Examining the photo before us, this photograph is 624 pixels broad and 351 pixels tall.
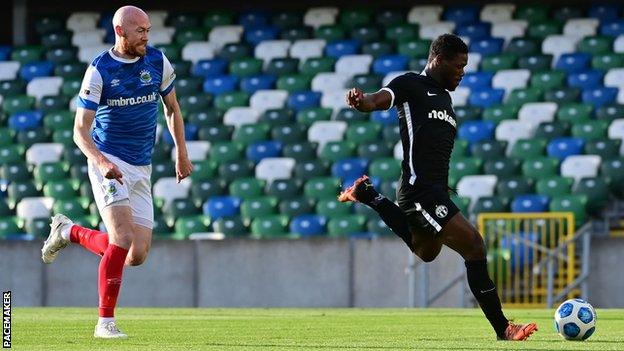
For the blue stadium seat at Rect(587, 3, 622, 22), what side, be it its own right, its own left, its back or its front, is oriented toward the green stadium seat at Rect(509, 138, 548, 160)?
front

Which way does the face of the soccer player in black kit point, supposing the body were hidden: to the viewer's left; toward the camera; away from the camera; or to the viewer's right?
to the viewer's right

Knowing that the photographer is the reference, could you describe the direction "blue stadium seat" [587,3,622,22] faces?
facing the viewer

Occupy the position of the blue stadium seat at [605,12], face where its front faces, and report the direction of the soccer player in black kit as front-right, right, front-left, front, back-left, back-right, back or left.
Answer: front

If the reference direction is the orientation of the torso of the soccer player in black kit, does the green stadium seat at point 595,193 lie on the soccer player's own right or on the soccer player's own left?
on the soccer player's own left

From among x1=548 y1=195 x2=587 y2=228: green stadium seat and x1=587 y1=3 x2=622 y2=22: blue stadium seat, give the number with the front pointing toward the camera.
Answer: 2

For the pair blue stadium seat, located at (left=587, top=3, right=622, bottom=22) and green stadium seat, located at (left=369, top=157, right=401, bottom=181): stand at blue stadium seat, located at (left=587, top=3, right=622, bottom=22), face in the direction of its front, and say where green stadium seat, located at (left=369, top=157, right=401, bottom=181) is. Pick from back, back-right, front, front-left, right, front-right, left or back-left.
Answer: front-right

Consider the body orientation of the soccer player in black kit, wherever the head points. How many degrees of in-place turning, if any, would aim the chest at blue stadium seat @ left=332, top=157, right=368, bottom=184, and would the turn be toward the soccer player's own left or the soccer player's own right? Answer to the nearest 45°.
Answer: approximately 135° to the soccer player's own left
